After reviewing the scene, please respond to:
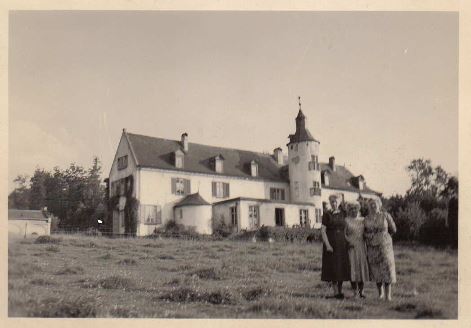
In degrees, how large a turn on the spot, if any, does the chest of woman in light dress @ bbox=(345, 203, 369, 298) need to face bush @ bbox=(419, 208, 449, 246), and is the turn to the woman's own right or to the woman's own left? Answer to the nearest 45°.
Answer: approximately 135° to the woman's own left

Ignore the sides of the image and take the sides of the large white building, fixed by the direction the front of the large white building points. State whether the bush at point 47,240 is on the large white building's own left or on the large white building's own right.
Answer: on the large white building's own right

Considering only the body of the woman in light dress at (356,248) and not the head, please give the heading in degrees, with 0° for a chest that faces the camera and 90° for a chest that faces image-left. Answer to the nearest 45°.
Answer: approximately 0°

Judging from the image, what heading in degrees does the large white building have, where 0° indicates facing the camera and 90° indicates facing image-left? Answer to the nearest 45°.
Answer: approximately 315°

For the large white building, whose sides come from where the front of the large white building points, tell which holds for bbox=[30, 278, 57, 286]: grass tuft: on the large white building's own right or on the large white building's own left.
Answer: on the large white building's own right

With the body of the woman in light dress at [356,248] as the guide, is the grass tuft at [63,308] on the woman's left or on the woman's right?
on the woman's right

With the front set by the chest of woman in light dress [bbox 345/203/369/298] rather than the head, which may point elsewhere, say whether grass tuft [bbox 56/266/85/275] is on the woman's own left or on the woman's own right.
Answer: on the woman's own right
